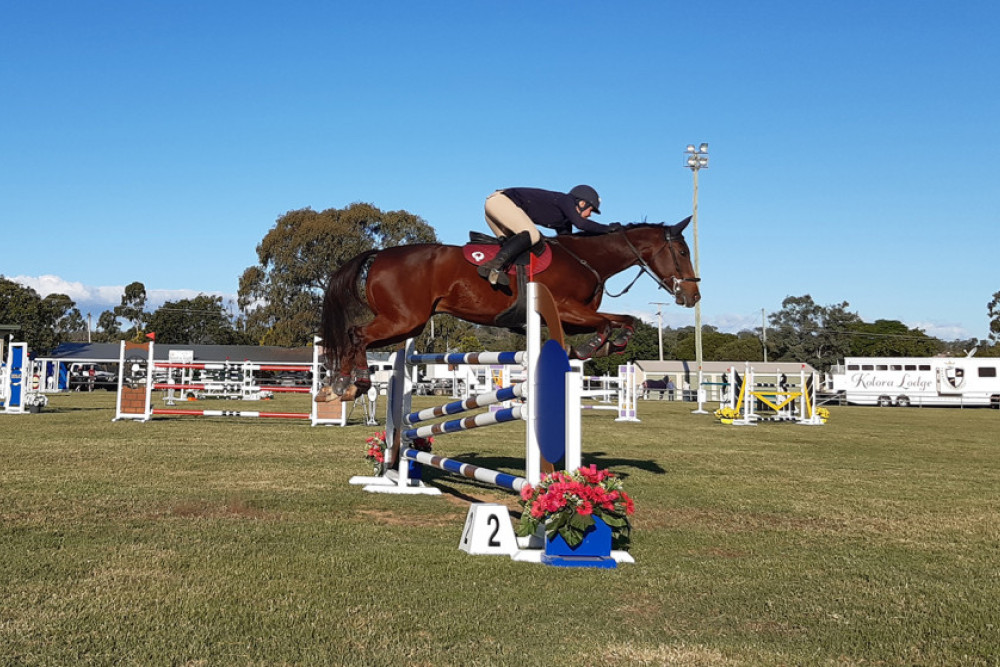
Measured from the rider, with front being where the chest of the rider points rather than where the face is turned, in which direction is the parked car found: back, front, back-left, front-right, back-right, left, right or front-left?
back-left

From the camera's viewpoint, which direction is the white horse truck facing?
to the viewer's right

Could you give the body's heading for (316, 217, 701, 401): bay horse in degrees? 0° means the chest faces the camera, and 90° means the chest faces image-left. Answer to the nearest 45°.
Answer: approximately 270°

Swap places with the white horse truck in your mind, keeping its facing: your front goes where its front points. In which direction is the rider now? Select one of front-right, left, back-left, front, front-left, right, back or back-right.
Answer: right

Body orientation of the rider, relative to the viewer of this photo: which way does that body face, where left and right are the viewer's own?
facing to the right of the viewer

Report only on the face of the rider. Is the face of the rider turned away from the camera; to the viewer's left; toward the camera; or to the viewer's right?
to the viewer's right

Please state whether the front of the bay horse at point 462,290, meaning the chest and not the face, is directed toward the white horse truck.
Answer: no

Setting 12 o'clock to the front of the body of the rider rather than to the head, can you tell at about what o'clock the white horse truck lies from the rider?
The white horse truck is roughly at 10 o'clock from the rider.

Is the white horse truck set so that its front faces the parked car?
no
